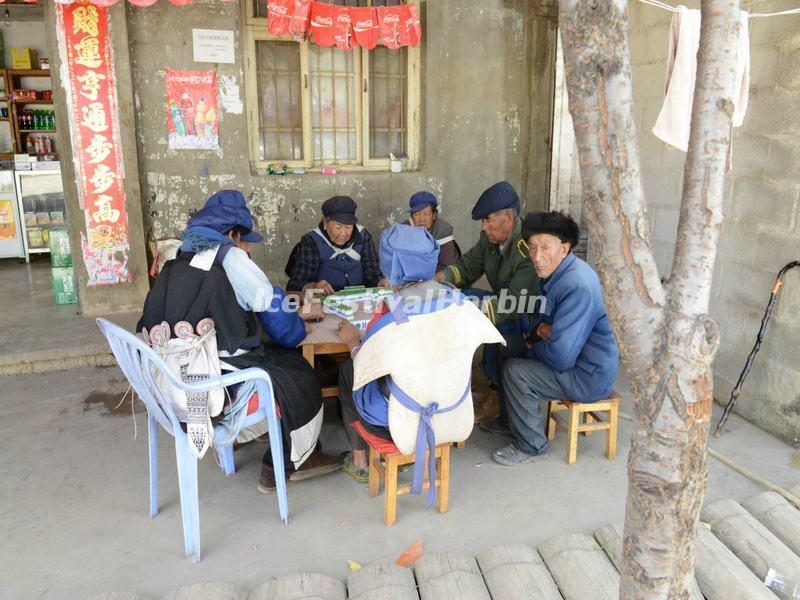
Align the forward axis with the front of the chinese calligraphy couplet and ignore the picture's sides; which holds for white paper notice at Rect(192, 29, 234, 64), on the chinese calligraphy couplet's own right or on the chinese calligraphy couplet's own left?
on the chinese calligraphy couplet's own left

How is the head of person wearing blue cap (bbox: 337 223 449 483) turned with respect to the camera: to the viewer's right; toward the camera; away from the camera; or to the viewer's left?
away from the camera

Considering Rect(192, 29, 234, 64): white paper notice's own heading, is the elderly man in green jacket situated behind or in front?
in front

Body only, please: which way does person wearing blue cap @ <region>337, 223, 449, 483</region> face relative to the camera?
away from the camera

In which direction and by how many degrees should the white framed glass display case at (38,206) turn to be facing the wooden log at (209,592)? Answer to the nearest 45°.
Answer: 0° — it already faces it

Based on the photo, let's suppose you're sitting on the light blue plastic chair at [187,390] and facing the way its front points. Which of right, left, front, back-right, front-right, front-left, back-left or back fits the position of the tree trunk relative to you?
right

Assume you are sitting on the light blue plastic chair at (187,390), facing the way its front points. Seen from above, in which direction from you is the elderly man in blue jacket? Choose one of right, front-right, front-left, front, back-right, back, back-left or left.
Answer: front-right

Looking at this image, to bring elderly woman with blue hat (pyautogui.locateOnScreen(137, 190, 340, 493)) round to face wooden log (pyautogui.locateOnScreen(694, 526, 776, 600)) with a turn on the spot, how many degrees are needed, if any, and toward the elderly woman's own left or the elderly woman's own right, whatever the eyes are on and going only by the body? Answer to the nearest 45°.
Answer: approximately 90° to the elderly woman's own right

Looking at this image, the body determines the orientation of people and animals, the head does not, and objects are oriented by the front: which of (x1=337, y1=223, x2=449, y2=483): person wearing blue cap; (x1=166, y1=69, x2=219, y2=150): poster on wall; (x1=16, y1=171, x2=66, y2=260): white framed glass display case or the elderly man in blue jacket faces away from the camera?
the person wearing blue cap

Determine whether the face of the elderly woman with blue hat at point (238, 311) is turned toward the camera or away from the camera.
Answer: away from the camera

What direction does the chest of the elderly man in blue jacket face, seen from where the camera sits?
to the viewer's left

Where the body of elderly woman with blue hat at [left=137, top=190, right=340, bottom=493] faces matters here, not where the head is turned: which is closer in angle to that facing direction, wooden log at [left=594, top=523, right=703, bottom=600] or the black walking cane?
the black walking cane

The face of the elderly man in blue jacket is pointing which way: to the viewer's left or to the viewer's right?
to the viewer's left

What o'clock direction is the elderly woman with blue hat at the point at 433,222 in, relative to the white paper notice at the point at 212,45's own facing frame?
The elderly woman with blue hat is roughly at 10 o'clock from the white paper notice.
